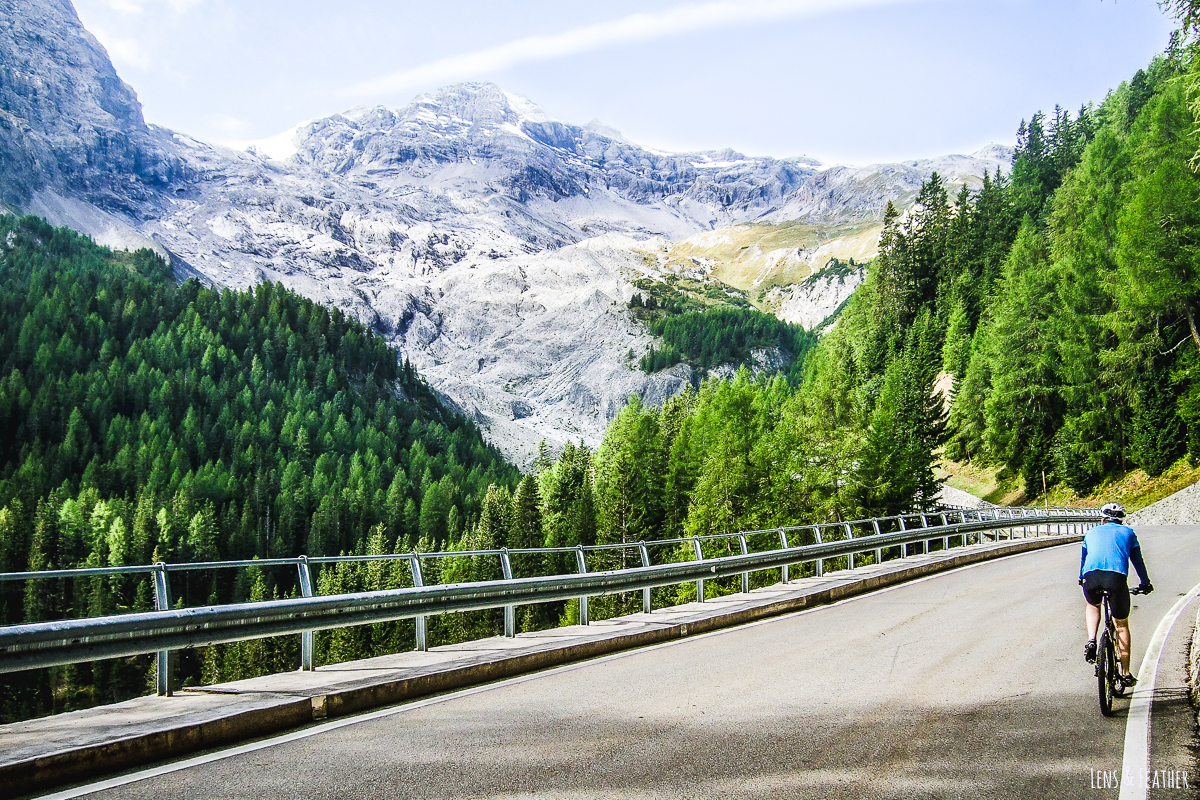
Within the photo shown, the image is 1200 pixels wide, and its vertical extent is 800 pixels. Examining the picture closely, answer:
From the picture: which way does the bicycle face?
away from the camera

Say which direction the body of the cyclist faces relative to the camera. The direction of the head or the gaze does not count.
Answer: away from the camera

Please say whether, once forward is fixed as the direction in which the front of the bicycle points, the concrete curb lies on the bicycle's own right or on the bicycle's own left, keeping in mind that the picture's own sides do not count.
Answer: on the bicycle's own left
